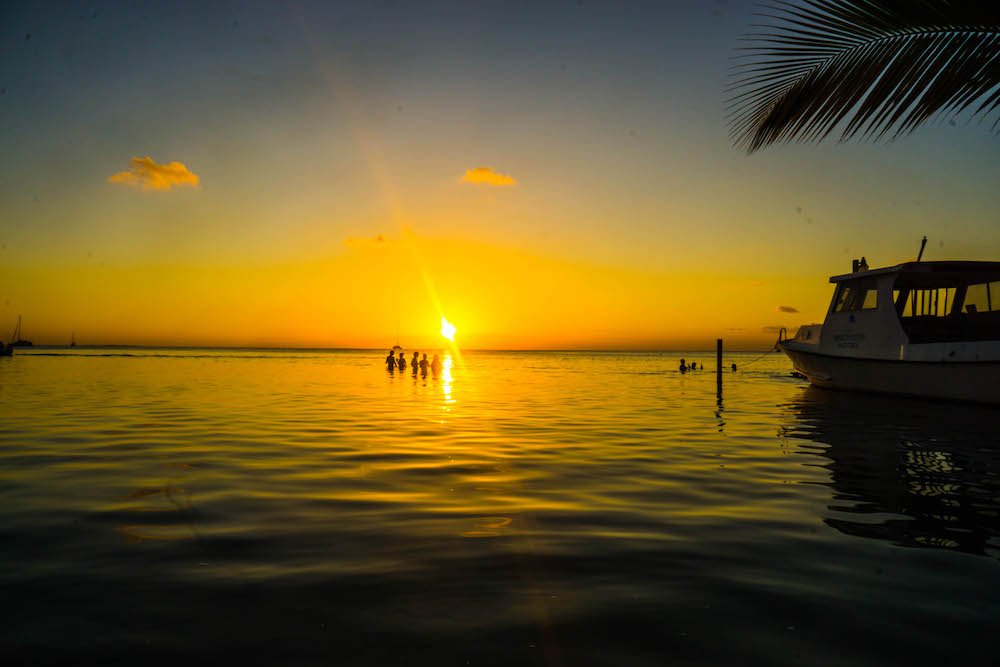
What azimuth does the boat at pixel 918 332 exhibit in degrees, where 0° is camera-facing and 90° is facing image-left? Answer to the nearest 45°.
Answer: approximately 90°
